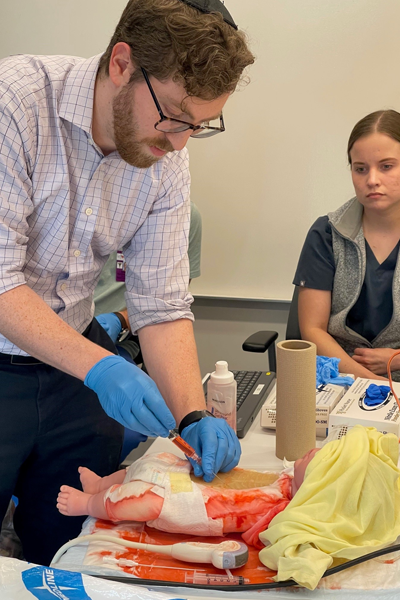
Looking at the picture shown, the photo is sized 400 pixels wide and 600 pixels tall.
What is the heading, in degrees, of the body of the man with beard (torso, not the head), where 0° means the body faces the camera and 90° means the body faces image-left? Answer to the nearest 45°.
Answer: approximately 315°

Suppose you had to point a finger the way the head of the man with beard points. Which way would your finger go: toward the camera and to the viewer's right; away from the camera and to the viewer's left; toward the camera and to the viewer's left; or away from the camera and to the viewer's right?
toward the camera and to the viewer's right

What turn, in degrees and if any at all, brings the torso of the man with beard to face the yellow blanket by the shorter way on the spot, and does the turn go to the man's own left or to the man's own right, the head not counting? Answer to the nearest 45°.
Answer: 0° — they already face it
